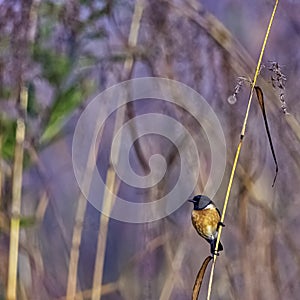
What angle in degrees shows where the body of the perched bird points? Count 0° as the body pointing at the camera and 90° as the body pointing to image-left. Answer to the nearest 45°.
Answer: approximately 45°
